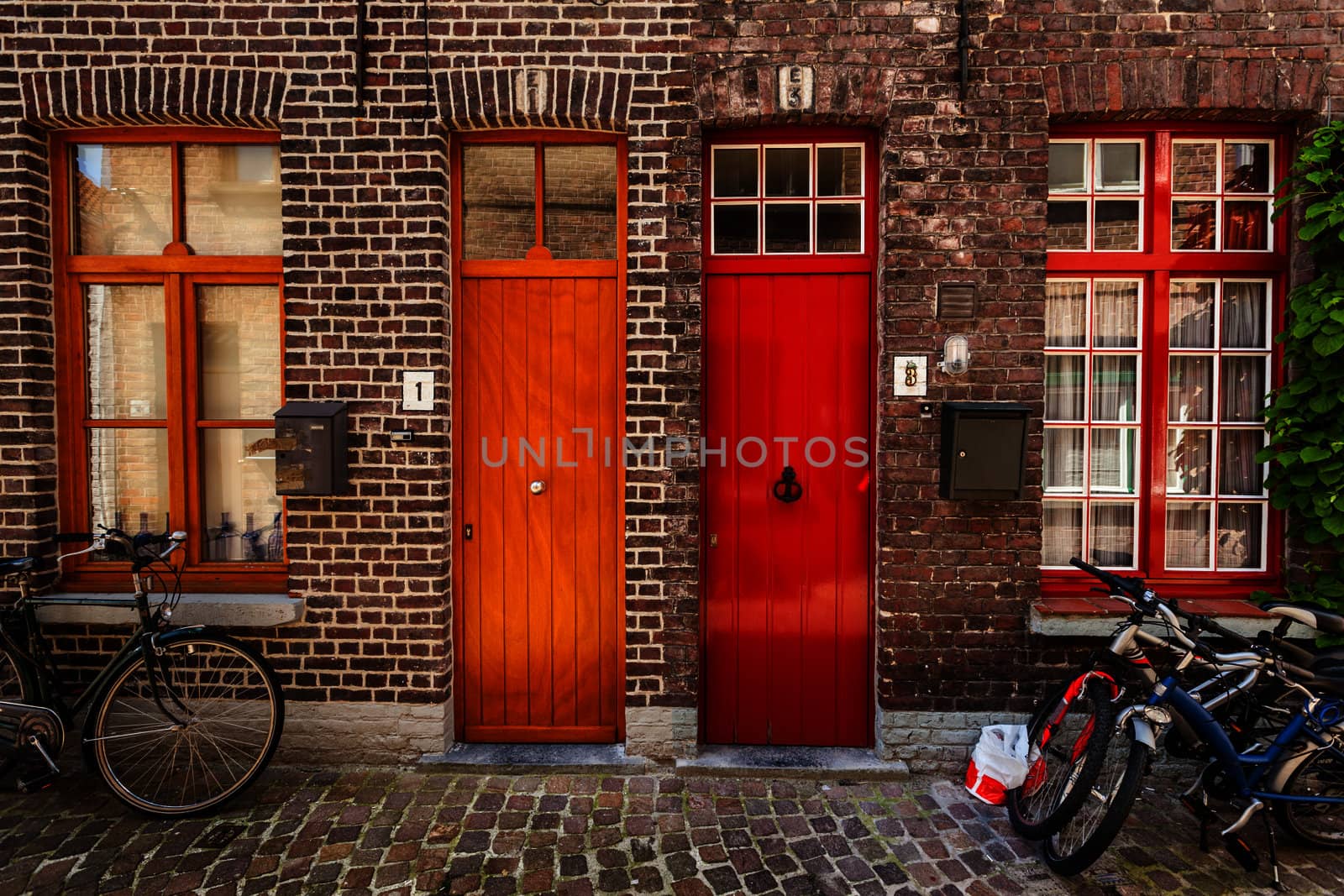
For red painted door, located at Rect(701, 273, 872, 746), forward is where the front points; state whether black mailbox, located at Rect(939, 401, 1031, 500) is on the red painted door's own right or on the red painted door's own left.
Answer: on the red painted door's own left

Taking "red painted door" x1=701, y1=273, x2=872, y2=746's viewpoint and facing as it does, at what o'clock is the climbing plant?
The climbing plant is roughly at 9 o'clock from the red painted door.

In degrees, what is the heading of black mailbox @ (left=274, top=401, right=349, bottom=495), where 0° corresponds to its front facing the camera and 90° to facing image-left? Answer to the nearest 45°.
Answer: approximately 0°

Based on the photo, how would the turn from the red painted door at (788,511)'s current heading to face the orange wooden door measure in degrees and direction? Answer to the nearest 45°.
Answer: approximately 90° to its right

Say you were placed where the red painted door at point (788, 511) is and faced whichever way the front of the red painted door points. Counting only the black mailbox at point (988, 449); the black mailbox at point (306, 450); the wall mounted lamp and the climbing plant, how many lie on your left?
3

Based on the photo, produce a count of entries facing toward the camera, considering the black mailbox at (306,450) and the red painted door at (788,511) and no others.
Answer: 2

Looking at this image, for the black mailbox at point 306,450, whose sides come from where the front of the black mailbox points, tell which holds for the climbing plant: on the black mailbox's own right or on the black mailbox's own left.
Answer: on the black mailbox's own left

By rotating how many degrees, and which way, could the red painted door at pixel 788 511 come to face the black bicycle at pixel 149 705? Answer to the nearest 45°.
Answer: approximately 90° to its right

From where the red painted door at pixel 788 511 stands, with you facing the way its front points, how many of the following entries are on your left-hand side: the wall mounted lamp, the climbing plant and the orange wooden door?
2

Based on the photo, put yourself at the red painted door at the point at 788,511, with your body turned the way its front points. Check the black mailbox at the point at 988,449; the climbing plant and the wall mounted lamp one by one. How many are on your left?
3

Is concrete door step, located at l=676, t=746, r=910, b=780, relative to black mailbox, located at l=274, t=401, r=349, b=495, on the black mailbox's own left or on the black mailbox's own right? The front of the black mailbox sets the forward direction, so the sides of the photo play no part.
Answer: on the black mailbox's own left
